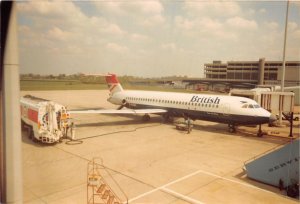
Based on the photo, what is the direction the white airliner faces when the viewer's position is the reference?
facing the viewer and to the right of the viewer

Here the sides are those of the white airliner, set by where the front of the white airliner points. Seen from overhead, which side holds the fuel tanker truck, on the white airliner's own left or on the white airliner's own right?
on the white airliner's own right
